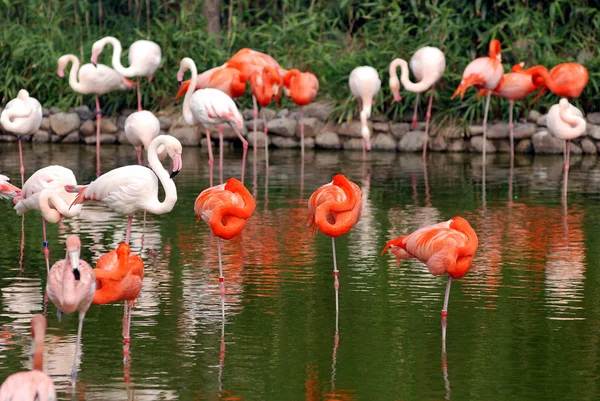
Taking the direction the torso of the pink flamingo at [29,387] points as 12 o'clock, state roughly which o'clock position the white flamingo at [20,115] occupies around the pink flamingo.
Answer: The white flamingo is roughly at 12 o'clock from the pink flamingo.

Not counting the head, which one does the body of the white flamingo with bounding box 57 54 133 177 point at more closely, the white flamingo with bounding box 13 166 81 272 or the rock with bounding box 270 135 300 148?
the white flamingo

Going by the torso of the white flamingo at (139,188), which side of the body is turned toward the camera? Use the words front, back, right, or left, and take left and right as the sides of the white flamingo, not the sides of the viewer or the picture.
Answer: right

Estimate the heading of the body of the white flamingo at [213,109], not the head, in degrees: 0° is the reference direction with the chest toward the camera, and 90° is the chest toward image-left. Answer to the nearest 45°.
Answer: approximately 90°

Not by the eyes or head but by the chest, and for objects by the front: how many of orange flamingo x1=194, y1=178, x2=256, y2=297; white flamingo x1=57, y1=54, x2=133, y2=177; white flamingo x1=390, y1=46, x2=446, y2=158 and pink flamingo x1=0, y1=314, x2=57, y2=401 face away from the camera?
1

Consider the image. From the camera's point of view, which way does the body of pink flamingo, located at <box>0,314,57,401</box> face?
away from the camera

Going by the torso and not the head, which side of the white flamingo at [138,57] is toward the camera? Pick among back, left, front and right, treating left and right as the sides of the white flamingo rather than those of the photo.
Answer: left

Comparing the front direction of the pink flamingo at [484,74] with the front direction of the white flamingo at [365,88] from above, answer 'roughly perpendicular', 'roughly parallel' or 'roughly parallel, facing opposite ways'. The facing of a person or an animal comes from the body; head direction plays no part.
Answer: roughly perpendicular

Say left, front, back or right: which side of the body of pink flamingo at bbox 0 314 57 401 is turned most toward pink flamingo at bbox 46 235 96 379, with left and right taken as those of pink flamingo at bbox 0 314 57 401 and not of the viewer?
front

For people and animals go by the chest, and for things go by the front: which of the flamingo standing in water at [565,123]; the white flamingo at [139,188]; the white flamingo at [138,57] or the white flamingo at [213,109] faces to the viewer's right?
the white flamingo at [139,188]

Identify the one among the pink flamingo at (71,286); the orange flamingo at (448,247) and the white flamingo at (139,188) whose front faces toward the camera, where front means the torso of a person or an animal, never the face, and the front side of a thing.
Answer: the pink flamingo

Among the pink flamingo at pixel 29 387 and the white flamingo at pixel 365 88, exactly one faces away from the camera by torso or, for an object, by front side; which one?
the pink flamingo

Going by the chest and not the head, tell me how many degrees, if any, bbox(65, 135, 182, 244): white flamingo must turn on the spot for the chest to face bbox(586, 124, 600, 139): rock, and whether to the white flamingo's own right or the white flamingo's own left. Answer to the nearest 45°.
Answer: approximately 45° to the white flamingo's own left

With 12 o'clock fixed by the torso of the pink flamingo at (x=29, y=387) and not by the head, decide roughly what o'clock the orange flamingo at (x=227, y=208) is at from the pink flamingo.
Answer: The orange flamingo is roughly at 1 o'clock from the pink flamingo.

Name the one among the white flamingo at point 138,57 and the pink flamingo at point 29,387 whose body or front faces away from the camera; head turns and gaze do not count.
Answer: the pink flamingo

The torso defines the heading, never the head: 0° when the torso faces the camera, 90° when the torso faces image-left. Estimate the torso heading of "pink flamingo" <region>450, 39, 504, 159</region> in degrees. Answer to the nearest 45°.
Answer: approximately 270°

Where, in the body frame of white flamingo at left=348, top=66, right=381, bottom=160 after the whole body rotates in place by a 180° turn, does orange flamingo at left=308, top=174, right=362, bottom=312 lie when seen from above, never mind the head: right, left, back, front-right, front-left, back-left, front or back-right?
back

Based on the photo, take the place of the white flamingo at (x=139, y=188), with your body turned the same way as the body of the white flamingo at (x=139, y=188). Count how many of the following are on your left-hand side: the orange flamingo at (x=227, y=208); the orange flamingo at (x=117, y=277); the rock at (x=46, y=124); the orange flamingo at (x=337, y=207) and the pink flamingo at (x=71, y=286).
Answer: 1

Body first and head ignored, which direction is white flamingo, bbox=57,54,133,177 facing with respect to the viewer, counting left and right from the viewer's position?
facing to the left of the viewer

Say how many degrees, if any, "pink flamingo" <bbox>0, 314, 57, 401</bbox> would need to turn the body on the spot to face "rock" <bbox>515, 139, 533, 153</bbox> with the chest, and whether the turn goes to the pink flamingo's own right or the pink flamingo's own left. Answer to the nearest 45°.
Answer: approximately 45° to the pink flamingo's own right
